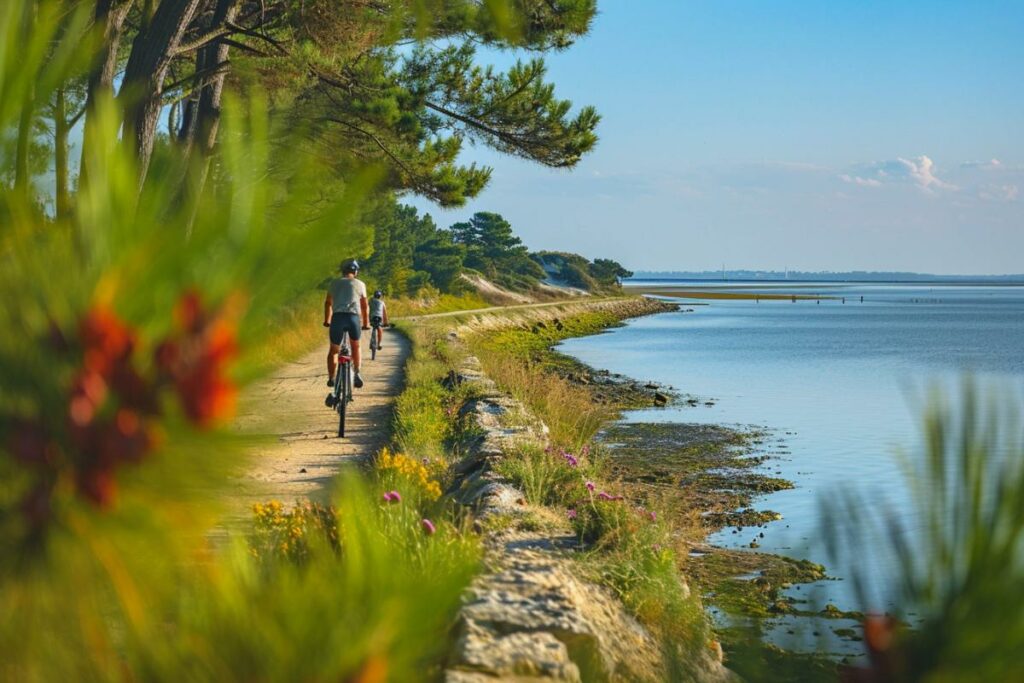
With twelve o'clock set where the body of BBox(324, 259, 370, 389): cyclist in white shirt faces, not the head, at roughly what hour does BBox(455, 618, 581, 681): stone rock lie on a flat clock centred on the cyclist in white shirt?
The stone rock is roughly at 6 o'clock from the cyclist in white shirt.

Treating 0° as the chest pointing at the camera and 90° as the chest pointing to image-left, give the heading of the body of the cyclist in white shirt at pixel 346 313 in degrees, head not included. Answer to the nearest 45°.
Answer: approximately 180°

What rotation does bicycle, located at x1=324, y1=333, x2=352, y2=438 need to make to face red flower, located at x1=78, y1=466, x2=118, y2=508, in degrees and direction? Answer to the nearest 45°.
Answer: approximately 180°

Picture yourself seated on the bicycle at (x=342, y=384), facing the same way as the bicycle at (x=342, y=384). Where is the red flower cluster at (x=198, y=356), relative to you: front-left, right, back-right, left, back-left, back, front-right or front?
back

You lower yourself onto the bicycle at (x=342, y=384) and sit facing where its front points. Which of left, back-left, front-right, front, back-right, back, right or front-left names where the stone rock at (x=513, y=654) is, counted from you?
back

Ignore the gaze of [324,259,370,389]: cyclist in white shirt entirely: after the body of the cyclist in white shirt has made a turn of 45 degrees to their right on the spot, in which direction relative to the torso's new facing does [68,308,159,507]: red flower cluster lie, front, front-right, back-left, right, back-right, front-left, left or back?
back-right

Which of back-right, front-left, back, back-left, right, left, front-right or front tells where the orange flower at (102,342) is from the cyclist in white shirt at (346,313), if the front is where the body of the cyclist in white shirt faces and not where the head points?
back

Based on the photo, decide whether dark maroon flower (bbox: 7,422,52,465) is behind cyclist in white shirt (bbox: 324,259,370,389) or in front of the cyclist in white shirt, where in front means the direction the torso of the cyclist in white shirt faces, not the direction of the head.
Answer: behind

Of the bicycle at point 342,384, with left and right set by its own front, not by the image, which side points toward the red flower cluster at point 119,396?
back

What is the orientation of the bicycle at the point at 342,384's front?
away from the camera

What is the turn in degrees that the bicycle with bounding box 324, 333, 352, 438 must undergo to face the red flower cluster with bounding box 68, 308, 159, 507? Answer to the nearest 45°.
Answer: approximately 180°

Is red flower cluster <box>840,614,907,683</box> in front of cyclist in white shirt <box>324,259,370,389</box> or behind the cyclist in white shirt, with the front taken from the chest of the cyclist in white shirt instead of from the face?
behind

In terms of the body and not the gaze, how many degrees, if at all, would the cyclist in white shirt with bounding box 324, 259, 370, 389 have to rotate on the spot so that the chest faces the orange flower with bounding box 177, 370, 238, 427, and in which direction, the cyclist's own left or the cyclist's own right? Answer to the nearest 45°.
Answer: approximately 180°
